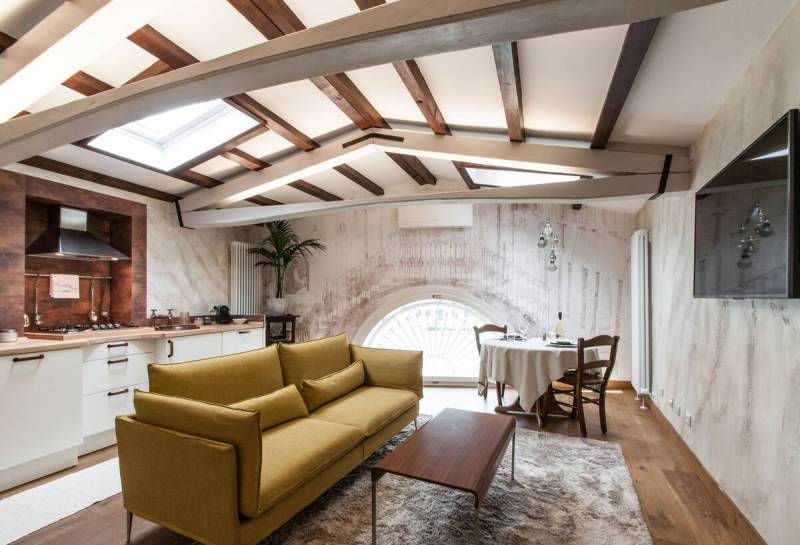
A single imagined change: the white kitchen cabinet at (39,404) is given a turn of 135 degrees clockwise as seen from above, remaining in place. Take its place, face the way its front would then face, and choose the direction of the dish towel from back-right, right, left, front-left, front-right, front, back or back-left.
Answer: right

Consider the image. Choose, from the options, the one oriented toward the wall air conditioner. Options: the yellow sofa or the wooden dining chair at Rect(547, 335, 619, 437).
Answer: the wooden dining chair

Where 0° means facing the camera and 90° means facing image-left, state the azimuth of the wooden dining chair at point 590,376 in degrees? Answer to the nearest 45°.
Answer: approximately 135°

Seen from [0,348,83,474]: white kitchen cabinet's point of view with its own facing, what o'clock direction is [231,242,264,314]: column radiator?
The column radiator is roughly at 9 o'clock from the white kitchen cabinet.

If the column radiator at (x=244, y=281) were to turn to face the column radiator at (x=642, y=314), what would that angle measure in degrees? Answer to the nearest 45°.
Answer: approximately 45° to its left

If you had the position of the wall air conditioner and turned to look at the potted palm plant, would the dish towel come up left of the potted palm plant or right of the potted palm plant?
left

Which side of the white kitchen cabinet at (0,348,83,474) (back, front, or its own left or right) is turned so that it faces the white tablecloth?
front

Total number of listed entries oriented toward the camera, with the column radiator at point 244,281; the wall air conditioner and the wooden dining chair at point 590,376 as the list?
2

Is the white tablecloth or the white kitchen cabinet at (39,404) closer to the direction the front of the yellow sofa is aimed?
the white tablecloth

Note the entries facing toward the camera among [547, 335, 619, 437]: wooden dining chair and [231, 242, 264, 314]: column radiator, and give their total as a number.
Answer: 1

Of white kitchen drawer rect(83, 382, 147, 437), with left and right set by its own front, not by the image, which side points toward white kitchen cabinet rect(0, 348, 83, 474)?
right

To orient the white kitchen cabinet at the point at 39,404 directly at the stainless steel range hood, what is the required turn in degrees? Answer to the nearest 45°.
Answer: approximately 135° to its left

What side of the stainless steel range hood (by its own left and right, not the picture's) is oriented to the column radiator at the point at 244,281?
left

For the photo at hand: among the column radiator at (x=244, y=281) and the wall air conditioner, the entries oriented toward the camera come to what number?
2
